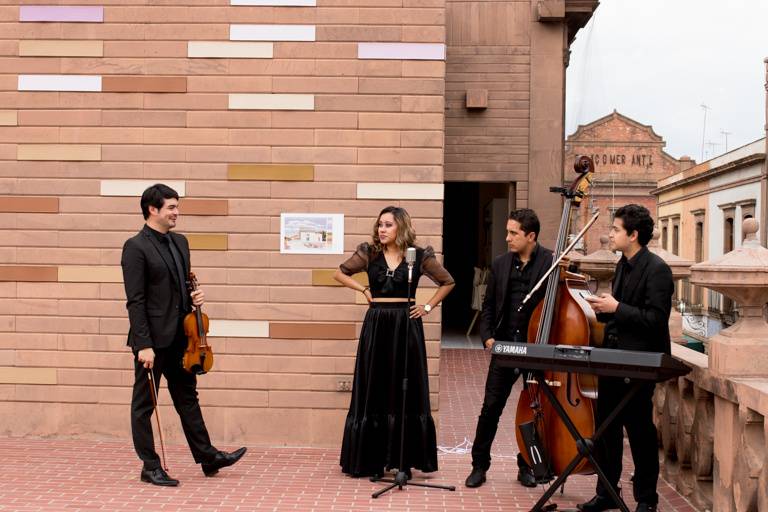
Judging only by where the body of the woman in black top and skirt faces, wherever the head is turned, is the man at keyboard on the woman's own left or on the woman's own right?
on the woman's own left

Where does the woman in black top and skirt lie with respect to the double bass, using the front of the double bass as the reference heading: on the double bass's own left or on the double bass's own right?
on the double bass's own right

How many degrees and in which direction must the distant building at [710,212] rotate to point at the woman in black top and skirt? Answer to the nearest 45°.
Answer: approximately 45° to its left

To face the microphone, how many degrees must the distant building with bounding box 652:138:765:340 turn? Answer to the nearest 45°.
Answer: approximately 45° to its left

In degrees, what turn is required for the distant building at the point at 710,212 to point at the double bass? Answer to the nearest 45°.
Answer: approximately 45° to its left

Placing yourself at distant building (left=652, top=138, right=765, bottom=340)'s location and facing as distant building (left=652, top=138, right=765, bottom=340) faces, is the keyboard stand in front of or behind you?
in front

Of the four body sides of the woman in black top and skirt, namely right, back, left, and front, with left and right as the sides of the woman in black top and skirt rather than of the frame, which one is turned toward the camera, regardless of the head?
front

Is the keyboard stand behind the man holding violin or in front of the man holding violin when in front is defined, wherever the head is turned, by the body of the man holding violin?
in front

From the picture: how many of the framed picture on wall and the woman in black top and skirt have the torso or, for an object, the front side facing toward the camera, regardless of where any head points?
2

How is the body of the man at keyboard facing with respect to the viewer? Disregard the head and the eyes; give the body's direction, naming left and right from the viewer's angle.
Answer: facing the viewer and to the left of the viewer

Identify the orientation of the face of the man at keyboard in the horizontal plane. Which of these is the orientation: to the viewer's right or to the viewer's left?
to the viewer's left

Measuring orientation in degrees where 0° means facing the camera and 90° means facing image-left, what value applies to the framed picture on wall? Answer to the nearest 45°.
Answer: approximately 0°
